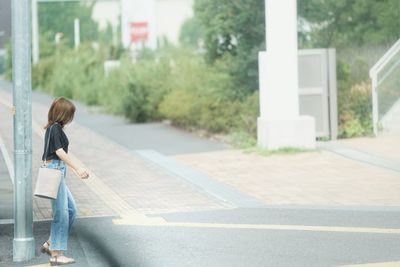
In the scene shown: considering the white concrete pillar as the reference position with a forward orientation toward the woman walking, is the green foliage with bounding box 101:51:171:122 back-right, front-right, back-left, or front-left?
back-right

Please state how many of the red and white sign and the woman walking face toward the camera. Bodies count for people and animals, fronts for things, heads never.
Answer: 1

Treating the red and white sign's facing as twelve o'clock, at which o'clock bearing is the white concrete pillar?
The white concrete pillar is roughly at 12 o'clock from the red and white sign.

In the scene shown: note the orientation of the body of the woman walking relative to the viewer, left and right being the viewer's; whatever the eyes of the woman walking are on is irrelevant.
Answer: facing to the right of the viewer

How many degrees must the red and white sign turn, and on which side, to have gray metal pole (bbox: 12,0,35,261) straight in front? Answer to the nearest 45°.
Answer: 0° — it already faces it

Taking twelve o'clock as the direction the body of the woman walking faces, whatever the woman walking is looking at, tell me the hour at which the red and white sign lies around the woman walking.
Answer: The red and white sign is roughly at 9 o'clock from the woman walking.

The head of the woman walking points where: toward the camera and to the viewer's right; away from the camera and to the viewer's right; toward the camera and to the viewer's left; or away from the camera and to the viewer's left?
away from the camera and to the viewer's right

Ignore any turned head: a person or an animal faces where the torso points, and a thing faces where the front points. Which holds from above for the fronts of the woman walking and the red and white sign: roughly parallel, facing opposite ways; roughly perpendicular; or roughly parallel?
roughly perpendicular

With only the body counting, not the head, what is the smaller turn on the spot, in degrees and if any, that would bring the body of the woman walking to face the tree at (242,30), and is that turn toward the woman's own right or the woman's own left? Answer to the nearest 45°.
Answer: approximately 90° to the woman's own left

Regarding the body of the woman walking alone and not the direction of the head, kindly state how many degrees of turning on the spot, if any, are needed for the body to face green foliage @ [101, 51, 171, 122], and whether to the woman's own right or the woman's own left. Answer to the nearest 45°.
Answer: approximately 90° to the woman's own left
